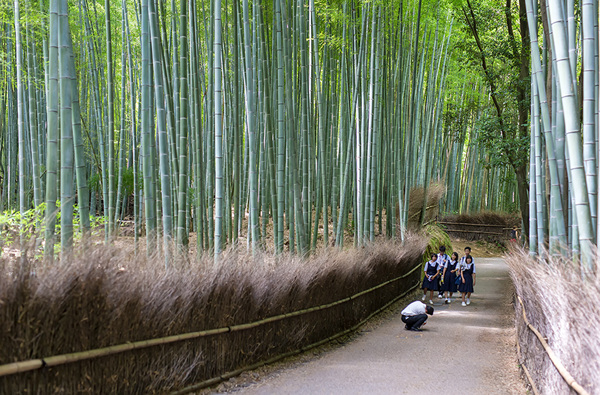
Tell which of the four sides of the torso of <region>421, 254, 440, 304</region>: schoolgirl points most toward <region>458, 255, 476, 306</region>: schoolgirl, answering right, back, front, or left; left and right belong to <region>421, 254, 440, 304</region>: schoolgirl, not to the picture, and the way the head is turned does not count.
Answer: left

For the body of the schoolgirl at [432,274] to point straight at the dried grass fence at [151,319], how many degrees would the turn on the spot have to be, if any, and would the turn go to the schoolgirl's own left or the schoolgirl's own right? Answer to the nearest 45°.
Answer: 0° — they already face it

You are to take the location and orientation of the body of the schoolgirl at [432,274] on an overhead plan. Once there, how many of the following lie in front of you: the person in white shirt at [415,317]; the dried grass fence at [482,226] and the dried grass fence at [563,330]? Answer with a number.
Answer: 2

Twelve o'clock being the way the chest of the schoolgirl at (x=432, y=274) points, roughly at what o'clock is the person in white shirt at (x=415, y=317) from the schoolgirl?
The person in white shirt is roughly at 12 o'clock from the schoolgirl.

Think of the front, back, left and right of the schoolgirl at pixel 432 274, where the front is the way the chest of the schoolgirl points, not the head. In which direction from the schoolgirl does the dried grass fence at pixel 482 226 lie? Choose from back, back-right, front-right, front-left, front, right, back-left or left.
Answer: back

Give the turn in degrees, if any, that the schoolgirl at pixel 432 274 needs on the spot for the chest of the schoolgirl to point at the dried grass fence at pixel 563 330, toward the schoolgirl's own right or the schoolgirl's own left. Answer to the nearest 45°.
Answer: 0° — they already face it

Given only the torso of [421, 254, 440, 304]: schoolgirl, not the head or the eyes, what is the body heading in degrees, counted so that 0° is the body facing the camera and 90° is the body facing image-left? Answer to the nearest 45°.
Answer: approximately 0°
